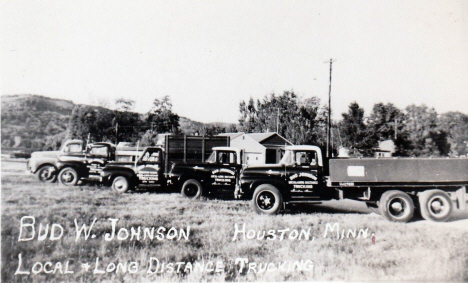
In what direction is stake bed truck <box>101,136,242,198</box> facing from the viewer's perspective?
to the viewer's left

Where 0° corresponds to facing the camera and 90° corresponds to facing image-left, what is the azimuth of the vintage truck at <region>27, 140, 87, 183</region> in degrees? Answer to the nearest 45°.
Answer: approximately 90°

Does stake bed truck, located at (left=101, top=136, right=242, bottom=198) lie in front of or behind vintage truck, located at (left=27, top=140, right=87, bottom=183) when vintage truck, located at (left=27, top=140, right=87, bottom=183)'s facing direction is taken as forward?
behind

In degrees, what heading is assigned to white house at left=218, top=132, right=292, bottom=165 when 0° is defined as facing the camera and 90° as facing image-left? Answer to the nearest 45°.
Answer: approximately 0°

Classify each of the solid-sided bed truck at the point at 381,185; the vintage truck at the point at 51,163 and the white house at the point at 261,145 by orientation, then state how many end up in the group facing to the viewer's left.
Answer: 2

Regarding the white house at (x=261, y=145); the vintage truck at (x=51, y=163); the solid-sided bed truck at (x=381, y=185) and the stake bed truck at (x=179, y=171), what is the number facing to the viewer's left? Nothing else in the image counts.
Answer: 3

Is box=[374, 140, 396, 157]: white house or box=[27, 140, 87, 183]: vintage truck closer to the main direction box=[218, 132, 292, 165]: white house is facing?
the vintage truck

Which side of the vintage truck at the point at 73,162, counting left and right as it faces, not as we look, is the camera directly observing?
left

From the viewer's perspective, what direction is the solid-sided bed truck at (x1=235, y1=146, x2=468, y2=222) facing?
to the viewer's left
